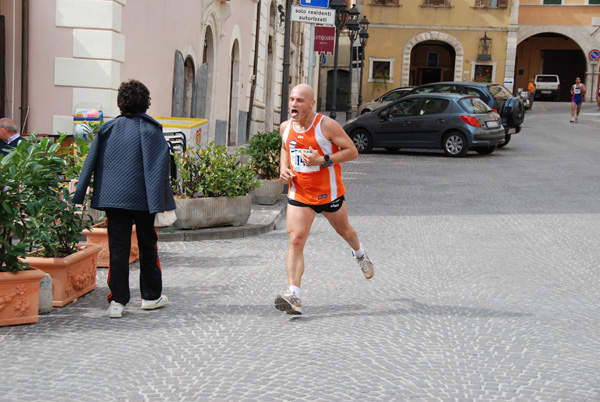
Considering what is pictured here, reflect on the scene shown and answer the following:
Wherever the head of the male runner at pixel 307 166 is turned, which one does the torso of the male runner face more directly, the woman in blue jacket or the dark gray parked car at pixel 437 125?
the woman in blue jacket

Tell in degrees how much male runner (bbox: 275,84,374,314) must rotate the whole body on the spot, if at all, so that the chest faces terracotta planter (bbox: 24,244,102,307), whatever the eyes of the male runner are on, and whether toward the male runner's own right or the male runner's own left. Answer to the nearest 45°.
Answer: approximately 45° to the male runner's own right

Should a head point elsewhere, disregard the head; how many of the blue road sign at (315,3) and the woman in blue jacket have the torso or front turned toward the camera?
1

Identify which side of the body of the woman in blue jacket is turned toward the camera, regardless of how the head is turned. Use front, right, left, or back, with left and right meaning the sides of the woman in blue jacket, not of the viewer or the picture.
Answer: back

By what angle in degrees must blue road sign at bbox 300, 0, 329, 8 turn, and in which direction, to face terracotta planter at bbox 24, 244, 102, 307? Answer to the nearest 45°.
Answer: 0° — it already faces it

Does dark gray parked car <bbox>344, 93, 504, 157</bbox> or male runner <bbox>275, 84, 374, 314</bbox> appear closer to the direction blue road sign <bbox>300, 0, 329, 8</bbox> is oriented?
the male runner

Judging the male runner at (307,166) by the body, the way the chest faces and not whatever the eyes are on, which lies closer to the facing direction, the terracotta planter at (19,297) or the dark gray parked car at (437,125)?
the terracotta planter

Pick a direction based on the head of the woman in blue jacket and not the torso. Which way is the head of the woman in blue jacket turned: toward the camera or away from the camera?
away from the camera
